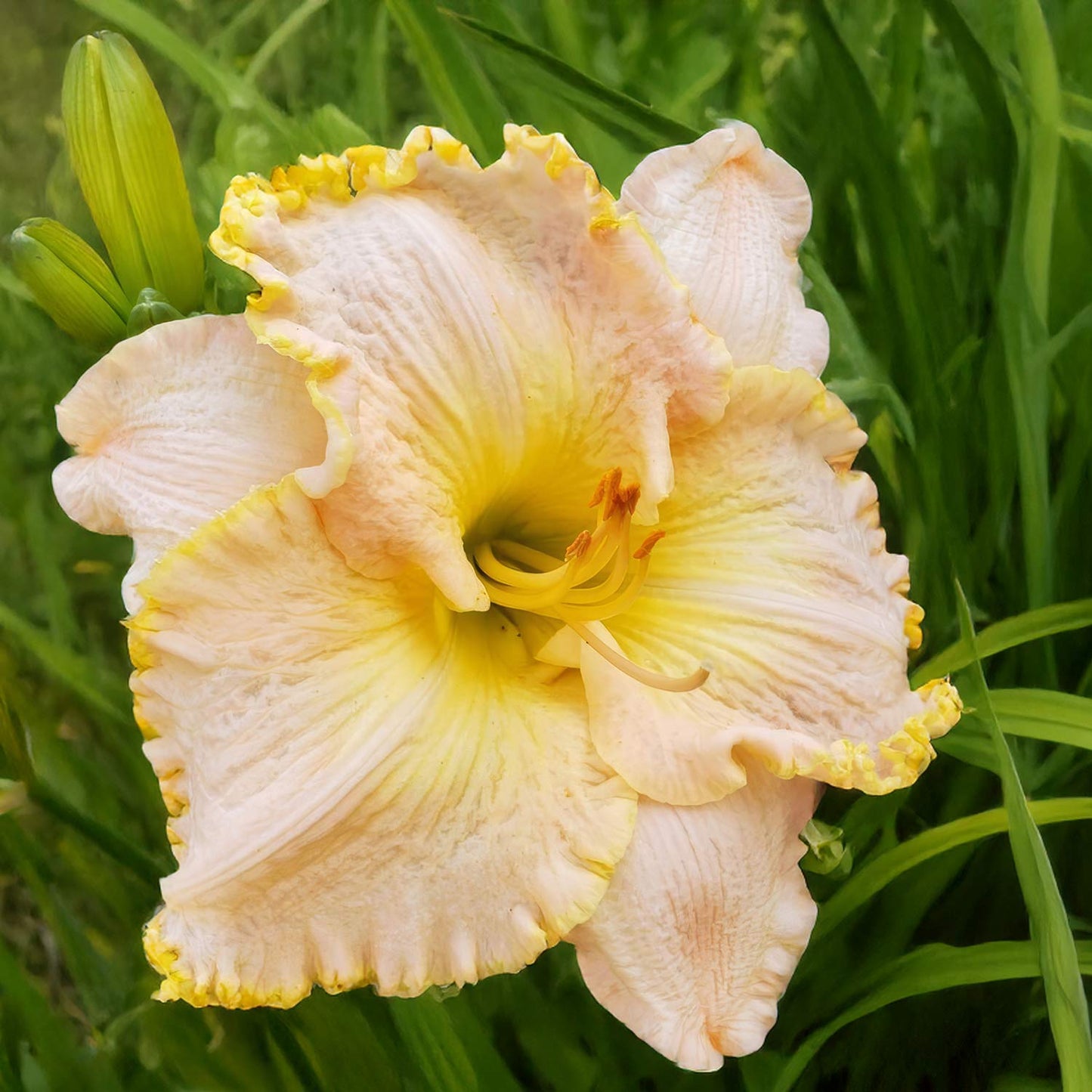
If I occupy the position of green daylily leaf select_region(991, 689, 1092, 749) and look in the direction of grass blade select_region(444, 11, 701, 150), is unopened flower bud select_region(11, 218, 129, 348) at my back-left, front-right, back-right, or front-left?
front-left

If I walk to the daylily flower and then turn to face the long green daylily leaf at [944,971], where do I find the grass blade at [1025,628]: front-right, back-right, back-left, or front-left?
front-left

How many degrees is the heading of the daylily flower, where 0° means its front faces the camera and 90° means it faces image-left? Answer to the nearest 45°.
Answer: approximately 0°
